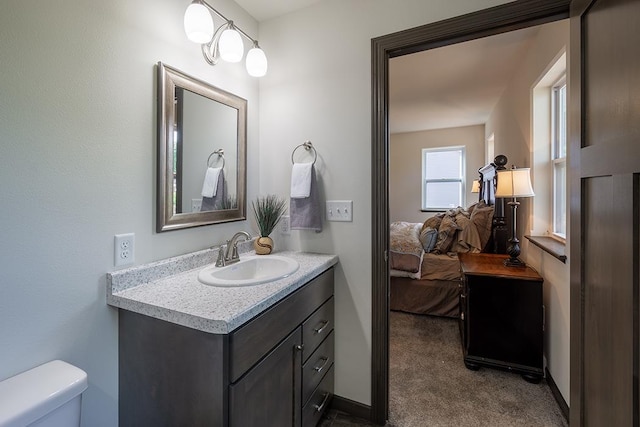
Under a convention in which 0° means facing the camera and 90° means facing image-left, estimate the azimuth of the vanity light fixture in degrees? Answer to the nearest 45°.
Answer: approximately 315°

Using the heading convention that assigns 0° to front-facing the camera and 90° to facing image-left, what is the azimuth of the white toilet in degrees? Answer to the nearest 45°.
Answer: approximately 315°

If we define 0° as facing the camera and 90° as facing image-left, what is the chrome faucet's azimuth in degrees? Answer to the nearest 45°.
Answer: approximately 315°

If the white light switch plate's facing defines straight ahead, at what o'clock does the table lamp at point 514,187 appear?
The table lamp is roughly at 8 o'clock from the white light switch plate.

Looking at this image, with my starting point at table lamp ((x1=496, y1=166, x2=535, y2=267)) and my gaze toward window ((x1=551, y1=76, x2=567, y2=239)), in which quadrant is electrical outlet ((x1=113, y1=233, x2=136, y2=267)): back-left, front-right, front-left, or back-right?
back-right

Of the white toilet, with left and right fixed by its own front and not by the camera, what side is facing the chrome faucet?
left

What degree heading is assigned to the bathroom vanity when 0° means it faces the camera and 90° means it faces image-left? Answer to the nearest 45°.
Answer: approximately 315°

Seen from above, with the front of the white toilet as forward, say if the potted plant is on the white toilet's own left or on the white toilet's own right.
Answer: on the white toilet's own left

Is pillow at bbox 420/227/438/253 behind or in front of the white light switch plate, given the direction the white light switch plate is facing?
behind
